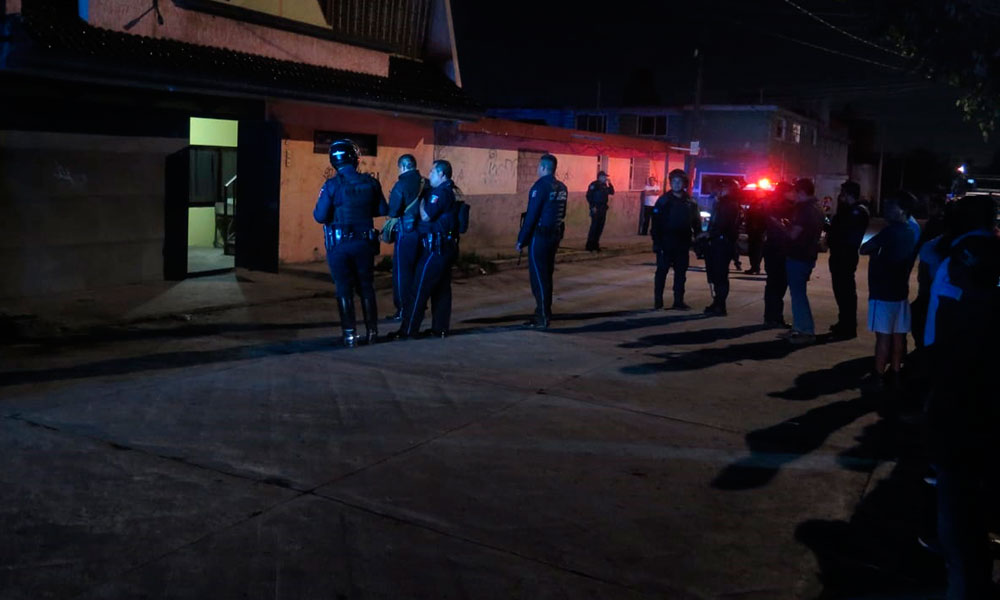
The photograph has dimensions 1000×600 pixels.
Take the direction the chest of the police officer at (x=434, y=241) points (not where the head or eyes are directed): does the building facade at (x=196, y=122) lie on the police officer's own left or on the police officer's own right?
on the police officer's own right

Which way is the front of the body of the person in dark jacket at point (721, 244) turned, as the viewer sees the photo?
to the viewer's left

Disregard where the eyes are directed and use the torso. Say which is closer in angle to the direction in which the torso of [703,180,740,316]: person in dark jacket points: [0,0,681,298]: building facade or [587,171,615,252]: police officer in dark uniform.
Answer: the building facade

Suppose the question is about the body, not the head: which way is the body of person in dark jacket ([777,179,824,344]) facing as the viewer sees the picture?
to the viewer's left

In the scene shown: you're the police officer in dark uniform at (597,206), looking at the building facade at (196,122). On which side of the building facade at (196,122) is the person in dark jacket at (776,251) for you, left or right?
left

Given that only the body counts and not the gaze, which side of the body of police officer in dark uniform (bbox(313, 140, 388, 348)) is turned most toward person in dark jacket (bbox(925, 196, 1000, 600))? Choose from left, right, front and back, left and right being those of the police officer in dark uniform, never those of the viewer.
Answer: back

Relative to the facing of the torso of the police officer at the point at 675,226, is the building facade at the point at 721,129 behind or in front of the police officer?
behind

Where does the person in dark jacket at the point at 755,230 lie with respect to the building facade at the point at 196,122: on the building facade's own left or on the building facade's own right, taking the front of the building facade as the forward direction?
on the building facade's own left

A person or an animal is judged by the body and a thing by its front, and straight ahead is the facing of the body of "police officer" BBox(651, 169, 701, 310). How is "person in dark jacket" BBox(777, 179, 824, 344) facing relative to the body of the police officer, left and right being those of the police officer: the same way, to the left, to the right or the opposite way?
to the right

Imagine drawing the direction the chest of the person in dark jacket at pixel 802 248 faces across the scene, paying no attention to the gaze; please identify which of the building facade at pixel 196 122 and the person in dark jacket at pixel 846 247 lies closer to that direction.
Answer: the building facade

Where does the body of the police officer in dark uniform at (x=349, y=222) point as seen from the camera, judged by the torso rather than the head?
away from the camera

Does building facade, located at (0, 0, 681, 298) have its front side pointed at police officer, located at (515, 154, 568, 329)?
yes

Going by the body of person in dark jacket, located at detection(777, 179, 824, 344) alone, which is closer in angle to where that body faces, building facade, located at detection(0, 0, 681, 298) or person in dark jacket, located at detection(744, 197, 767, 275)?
the building facade

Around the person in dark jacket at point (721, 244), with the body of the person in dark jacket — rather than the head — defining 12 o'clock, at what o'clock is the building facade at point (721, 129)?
The building facade is roughly at 3 o'clock from the person in dark jacket.
